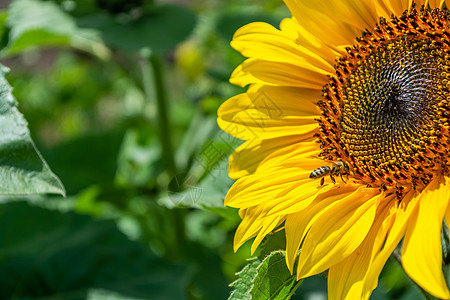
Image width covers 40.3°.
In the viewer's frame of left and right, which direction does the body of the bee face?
facing to the right of the viewer

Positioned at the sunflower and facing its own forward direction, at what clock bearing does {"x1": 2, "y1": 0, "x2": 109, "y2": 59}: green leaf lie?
The green leaf is roughly at 4 o'clock from the sunflower.

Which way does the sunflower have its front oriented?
toward the camera

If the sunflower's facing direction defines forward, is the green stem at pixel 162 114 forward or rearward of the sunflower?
rearward

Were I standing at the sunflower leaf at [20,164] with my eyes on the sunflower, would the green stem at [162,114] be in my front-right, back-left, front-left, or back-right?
front-left

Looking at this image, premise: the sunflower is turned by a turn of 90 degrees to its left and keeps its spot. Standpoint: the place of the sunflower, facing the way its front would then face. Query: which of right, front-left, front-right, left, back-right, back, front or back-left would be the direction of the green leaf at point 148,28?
back-left

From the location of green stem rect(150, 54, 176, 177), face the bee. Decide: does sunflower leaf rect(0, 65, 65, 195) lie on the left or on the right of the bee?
right

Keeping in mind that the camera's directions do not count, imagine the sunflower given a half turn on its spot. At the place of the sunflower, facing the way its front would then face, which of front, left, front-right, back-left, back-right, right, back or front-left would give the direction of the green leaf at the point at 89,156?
front-left
